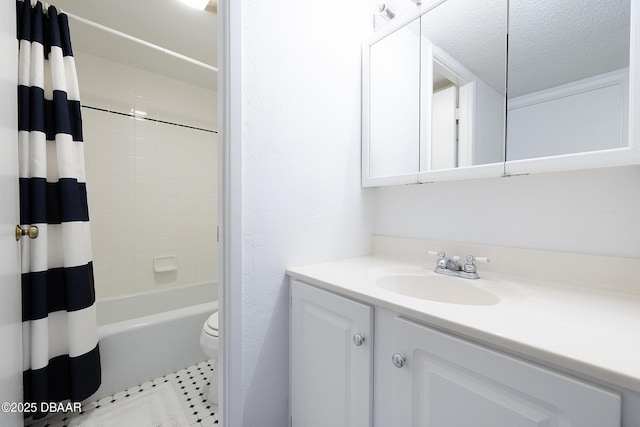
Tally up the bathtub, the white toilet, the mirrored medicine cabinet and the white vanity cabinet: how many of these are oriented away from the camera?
0

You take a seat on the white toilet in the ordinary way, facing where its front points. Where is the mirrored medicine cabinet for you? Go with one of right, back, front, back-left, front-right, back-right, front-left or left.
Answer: left

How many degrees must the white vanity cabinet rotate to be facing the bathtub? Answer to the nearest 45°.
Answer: approximately 45° to its right

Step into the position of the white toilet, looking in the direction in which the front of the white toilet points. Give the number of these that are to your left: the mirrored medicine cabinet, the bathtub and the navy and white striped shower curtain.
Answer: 1

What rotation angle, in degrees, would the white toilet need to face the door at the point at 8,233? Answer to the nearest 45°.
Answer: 0° — it already faces it

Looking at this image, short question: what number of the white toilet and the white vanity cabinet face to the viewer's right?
0

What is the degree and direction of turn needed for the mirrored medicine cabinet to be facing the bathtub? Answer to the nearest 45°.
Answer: approximately 45° to its right

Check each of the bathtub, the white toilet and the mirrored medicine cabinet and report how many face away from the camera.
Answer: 0

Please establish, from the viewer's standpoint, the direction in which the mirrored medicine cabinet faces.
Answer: facing the viewer and to the left of the viewer

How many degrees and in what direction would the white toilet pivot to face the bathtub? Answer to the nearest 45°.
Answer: approximately 90° to its right

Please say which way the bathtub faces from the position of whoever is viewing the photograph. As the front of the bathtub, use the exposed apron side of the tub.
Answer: facing the viewer and to the right of the viewer
